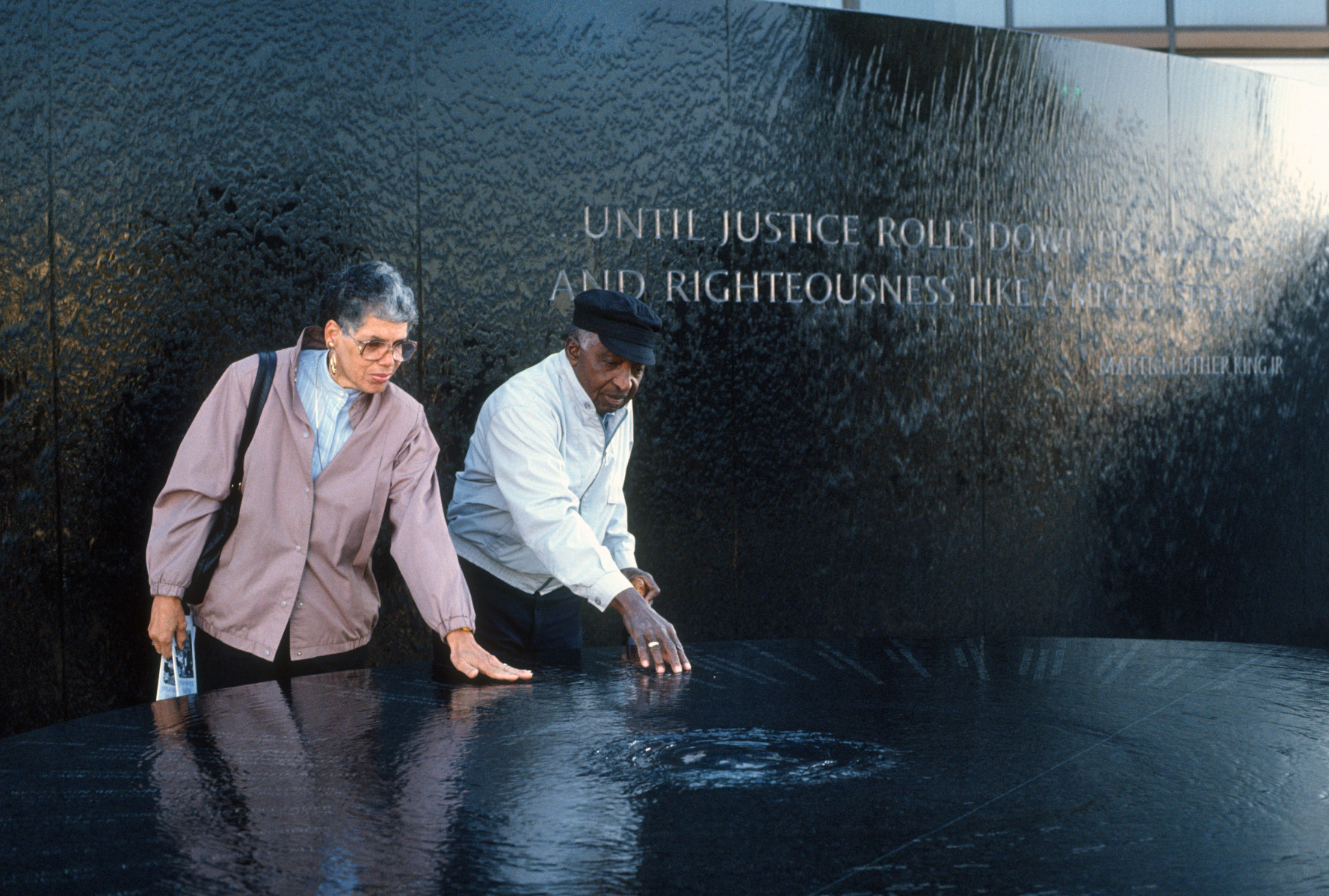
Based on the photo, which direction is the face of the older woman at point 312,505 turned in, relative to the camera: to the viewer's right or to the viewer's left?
to the viewer's right

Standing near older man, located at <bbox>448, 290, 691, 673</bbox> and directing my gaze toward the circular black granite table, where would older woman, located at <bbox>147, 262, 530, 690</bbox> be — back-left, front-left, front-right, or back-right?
front-right

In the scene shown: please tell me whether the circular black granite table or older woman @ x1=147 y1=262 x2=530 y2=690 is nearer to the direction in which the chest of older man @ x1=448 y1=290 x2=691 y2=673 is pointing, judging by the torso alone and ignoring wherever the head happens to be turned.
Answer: the circular black granite table

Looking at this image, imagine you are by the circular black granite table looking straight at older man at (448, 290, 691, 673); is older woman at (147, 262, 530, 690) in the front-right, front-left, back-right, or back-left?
front-left

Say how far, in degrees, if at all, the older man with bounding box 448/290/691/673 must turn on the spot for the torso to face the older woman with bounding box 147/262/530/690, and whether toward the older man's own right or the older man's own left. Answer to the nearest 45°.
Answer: approximately 90° to the older man's own right

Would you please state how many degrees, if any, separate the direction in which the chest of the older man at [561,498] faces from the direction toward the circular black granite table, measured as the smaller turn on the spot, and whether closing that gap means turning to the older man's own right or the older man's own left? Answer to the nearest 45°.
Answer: approximately 45° to the older man's own right

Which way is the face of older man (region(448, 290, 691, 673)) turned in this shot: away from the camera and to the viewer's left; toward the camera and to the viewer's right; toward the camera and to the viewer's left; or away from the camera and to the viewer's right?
toward the camera and to the viewer's right

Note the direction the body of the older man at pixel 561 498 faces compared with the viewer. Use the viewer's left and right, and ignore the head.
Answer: facing the viewer and to the right of the viewer
